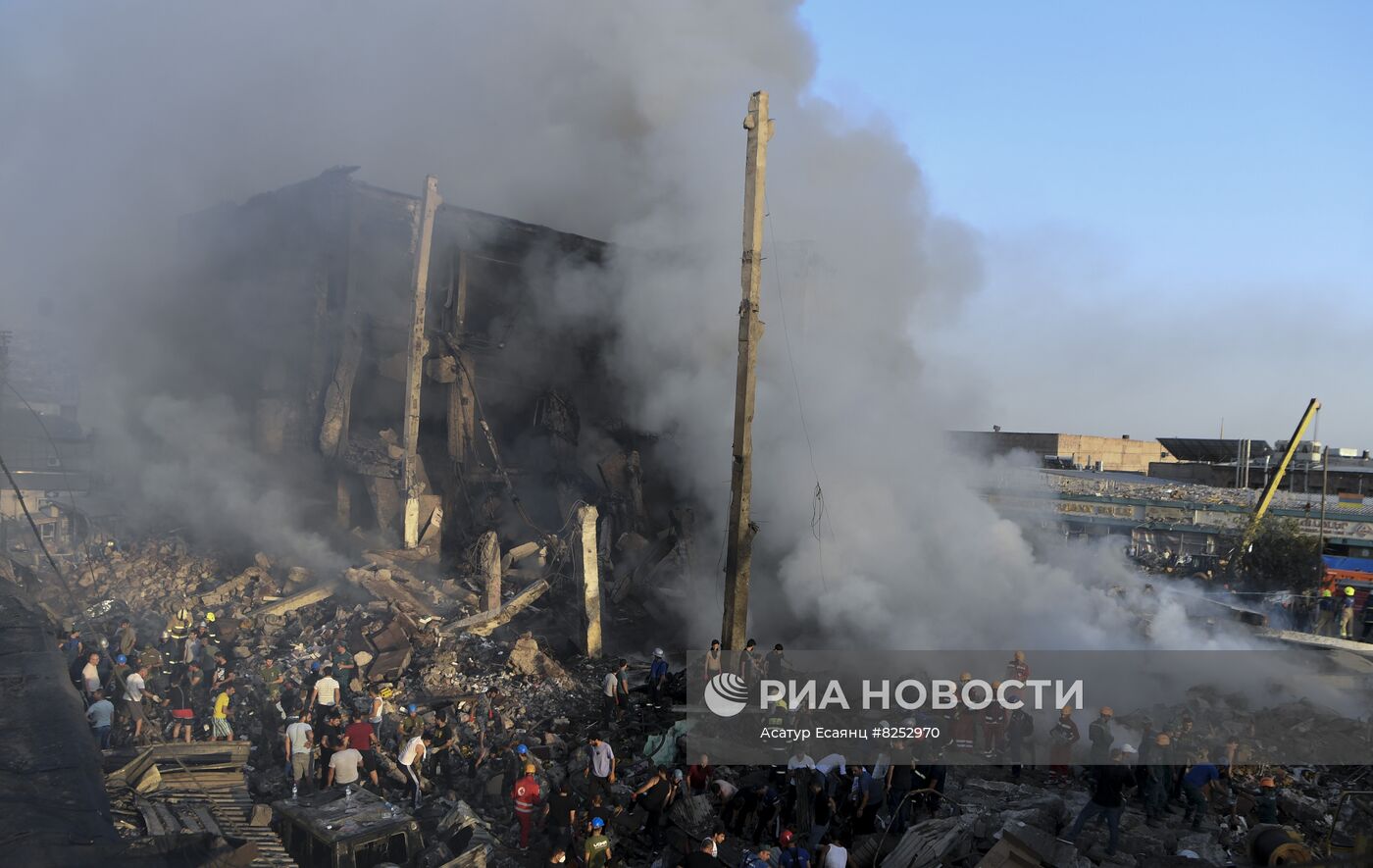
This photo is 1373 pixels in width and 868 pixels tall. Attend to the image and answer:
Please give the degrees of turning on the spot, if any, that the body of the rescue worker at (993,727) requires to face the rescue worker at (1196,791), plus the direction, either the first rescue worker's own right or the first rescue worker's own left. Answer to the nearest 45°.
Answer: approximately 135° to the first rescue worker's own right

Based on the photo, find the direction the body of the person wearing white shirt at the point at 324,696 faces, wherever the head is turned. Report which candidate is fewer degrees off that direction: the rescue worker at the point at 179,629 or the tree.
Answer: the rescue worker

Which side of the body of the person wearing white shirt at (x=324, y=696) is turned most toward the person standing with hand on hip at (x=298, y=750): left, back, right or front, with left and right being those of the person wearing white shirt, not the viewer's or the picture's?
back

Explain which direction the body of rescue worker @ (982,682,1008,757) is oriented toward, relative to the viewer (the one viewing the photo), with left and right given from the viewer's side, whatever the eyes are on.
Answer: facing away from the viewer

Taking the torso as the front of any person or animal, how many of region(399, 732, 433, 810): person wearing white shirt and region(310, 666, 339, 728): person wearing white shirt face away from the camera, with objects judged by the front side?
1

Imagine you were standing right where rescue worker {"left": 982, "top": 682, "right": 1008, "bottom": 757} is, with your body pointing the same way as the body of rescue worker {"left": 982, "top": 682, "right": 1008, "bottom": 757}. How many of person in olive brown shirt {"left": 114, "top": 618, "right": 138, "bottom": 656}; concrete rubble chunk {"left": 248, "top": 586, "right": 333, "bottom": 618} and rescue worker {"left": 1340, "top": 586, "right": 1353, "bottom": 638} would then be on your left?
2

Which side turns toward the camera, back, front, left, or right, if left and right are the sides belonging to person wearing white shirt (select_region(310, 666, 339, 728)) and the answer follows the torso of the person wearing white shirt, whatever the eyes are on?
back
